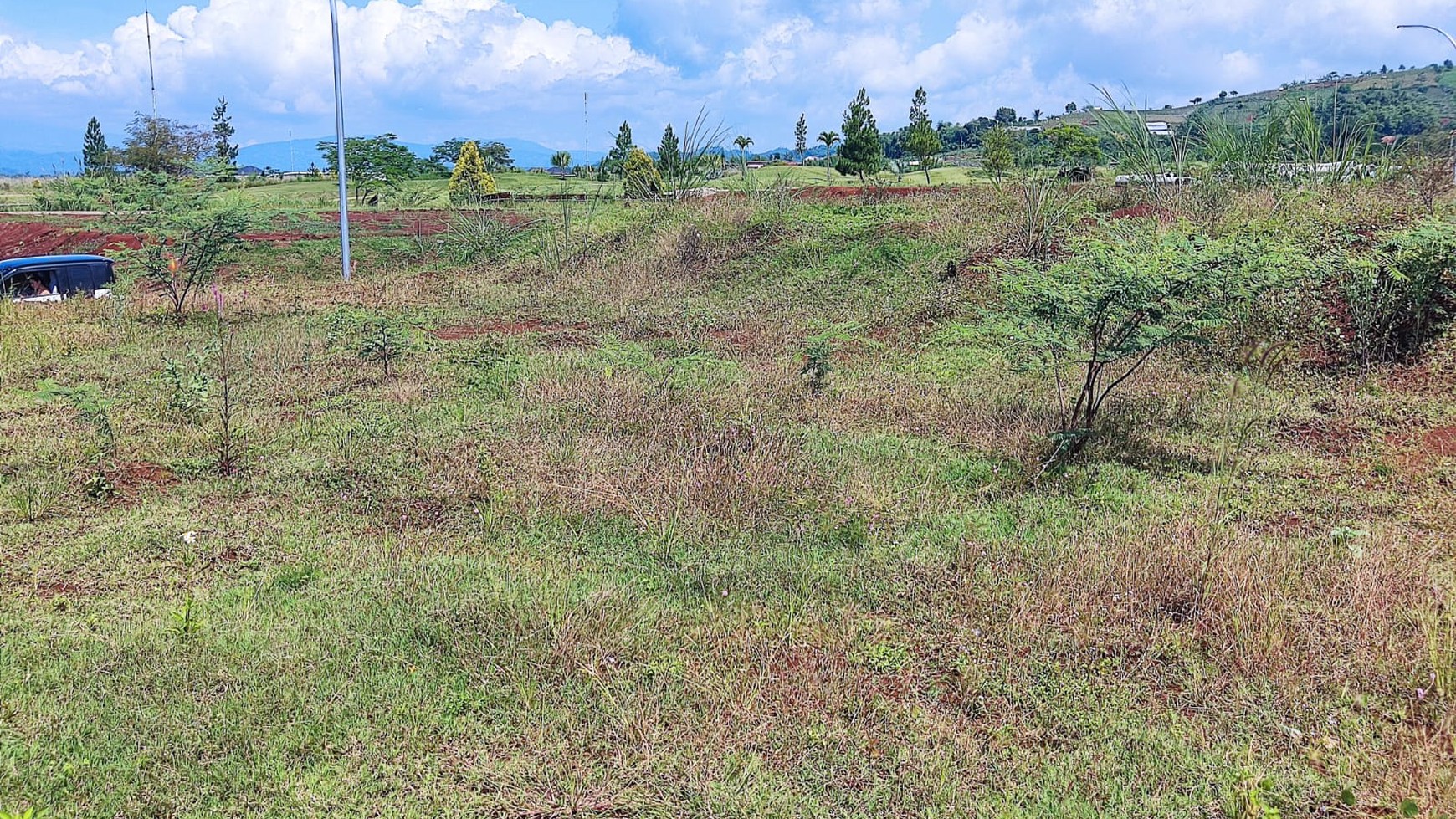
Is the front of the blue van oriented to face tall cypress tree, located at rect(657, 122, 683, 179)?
no

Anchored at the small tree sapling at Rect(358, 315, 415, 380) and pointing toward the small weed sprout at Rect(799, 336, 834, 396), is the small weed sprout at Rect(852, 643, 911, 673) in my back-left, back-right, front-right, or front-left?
front-right

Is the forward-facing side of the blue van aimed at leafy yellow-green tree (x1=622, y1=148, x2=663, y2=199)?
no

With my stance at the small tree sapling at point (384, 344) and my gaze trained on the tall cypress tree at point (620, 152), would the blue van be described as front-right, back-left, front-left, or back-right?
front-left

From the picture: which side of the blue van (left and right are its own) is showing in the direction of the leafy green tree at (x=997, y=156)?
back

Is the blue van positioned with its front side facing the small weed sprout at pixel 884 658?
no

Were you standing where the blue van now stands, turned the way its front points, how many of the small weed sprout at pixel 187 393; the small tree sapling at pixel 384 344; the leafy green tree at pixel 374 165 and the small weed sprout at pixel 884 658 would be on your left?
3

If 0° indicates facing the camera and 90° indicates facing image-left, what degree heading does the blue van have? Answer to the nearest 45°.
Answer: approximately 90°

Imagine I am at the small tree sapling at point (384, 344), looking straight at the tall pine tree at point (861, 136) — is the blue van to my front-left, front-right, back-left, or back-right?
front-left

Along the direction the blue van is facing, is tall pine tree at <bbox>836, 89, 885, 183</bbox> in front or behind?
behind

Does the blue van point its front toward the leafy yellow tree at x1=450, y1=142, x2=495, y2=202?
no

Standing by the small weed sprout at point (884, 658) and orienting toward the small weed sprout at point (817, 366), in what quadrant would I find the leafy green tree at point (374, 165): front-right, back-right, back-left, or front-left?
front-left

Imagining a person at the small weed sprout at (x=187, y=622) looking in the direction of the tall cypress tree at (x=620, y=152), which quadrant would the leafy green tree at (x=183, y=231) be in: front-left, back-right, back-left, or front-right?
front-left
